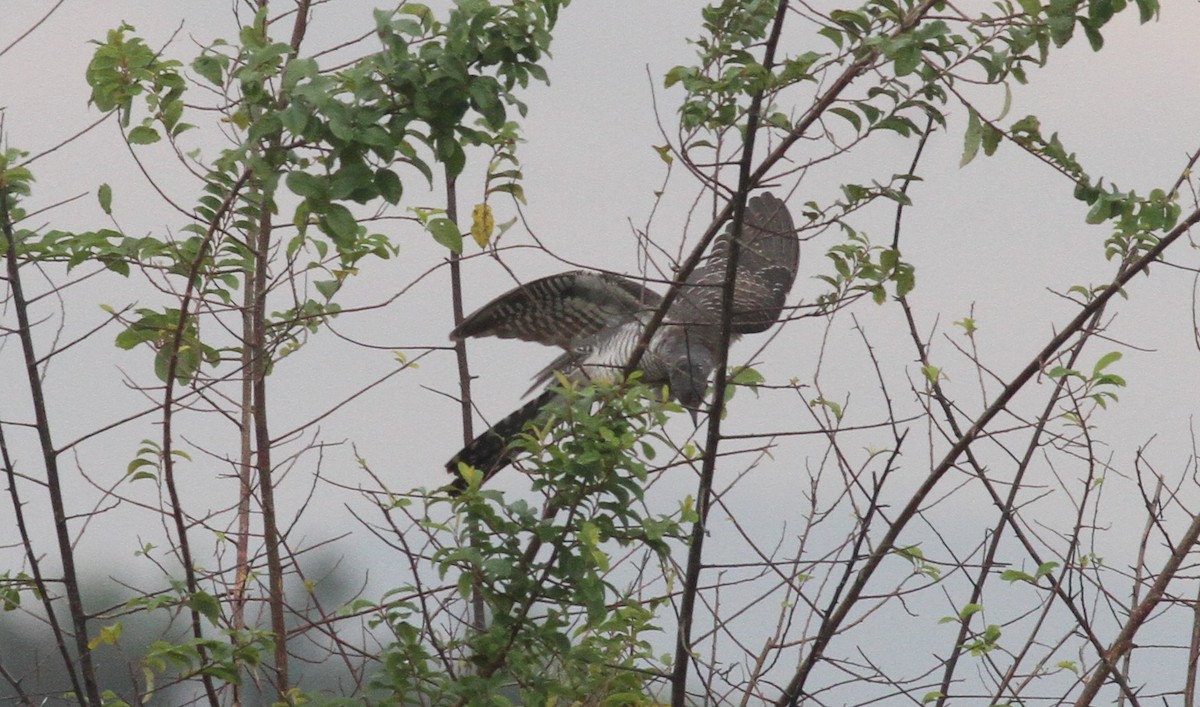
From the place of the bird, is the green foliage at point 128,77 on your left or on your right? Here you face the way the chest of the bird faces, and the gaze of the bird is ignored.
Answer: on your right

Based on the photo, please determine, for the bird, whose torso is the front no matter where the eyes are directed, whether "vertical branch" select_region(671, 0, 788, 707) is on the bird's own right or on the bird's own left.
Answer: on the bird's own right

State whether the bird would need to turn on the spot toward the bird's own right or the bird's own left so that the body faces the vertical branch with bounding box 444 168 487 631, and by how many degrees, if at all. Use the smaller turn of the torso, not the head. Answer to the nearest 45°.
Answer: approximately 135° to the bird's own right

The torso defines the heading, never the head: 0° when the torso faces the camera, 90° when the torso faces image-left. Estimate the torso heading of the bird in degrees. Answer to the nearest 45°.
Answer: approximately 270°

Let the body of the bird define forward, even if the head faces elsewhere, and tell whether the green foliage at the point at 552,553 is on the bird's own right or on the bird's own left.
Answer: on the bird's own right

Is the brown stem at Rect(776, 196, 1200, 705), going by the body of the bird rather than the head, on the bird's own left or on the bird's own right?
on the bird's own right

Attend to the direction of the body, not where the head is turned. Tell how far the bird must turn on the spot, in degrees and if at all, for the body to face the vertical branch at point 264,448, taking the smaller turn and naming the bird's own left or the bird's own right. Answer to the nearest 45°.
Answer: approximately 135° to the bird's own right

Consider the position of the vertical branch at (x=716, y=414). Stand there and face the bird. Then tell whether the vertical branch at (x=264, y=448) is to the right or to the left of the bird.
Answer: left

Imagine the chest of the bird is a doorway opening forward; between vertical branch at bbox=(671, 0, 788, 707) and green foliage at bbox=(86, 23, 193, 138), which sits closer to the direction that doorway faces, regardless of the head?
the vertical branch

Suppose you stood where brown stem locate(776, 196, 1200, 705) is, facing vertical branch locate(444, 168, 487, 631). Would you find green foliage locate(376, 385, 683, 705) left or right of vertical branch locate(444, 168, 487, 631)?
left
